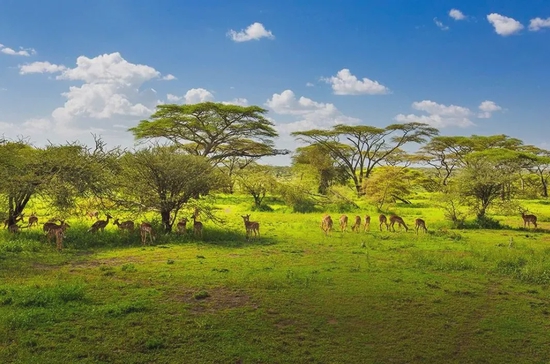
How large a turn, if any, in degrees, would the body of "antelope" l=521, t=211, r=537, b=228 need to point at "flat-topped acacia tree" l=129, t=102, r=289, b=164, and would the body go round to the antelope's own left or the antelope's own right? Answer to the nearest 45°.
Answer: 0° — it already faces it

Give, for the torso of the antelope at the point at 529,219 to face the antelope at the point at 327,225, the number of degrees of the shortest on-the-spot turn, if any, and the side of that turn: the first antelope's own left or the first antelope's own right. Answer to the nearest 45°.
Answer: approximately 45° to the first antelope's own left

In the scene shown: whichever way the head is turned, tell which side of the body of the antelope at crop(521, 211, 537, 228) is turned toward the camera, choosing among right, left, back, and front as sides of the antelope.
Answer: left
